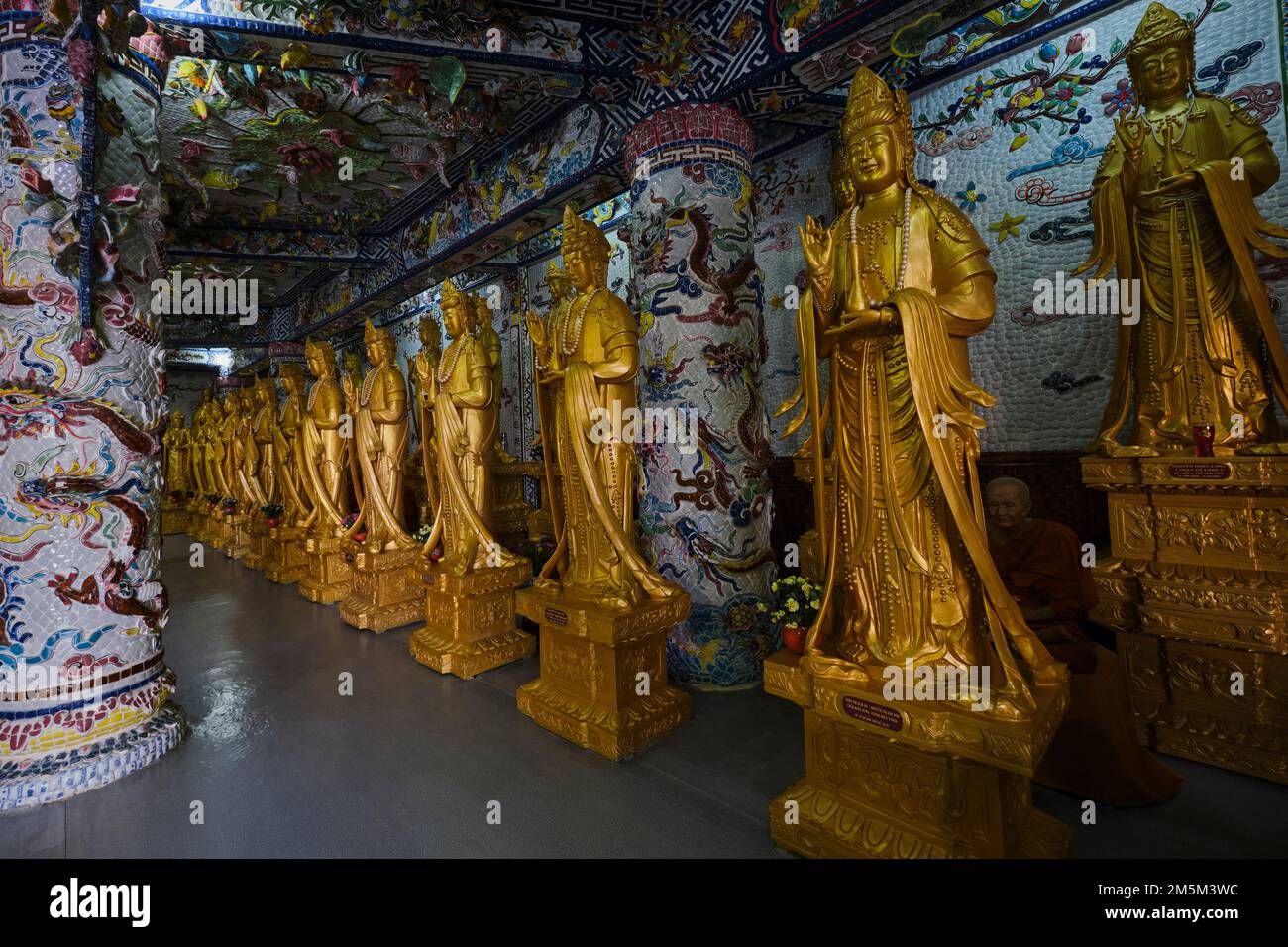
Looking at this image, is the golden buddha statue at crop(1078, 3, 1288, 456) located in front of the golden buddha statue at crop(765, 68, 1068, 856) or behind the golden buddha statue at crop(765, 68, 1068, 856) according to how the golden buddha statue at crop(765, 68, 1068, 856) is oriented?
behind

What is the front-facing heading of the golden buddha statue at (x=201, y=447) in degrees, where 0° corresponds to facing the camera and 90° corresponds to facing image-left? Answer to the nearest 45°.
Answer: approximately 45°

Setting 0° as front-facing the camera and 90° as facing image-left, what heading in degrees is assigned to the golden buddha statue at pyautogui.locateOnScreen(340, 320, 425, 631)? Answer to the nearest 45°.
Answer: approximately 45°

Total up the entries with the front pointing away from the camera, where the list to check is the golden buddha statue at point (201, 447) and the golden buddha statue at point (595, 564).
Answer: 0

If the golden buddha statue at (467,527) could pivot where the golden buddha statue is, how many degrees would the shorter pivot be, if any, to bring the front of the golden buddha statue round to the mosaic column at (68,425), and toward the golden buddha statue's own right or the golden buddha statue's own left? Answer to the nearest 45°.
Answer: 0° — it already faces it
